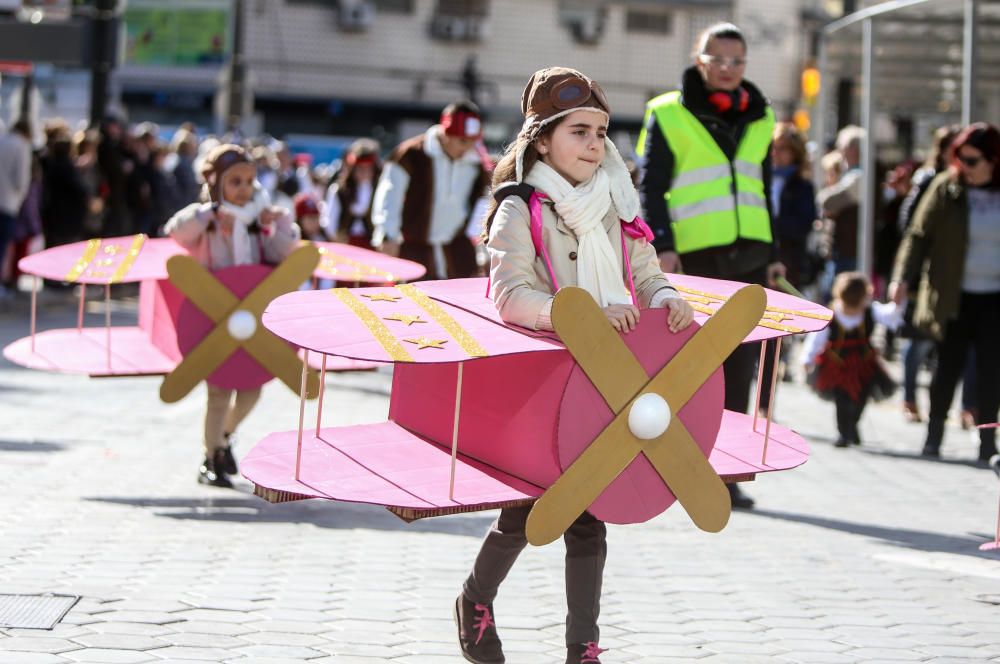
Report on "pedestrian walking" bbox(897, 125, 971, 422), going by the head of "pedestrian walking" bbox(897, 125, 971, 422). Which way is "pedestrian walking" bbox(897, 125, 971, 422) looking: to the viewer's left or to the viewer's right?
to the viewer's left

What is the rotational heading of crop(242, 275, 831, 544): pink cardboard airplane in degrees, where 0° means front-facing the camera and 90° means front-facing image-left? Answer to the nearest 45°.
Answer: approximately 315°

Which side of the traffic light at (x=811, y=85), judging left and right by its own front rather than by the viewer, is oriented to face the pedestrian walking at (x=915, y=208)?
front

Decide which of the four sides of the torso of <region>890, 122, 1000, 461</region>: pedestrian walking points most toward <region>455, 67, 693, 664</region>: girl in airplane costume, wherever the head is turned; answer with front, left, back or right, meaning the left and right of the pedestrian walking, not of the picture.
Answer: front

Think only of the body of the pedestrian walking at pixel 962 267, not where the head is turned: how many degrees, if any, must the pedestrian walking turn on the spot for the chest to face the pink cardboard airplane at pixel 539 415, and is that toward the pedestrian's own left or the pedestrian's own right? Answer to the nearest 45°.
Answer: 0° — they already face it

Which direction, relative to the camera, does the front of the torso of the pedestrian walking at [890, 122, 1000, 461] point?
toward the camera

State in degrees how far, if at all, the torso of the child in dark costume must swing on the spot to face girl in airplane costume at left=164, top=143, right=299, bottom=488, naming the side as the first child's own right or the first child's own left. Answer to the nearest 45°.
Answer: approximately 45° to the first child's own right

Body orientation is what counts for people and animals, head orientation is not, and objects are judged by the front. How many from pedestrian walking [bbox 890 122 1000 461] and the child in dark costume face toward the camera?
2

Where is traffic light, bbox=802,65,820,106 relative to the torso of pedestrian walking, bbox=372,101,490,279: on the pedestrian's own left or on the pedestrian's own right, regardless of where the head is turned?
on the pedestrian's own left

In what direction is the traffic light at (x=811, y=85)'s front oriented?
toward the camera

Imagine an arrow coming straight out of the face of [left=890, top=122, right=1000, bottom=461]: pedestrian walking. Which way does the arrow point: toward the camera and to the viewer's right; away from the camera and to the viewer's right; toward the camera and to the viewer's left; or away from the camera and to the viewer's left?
toward the camera and to the viewer's left

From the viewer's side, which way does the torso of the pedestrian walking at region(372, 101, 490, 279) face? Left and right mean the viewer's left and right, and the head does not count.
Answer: facing the viewer and to the right of the viewer
